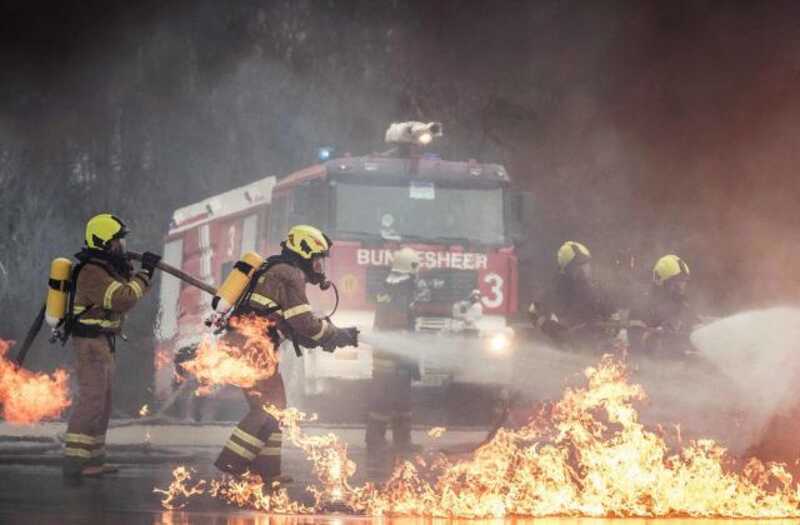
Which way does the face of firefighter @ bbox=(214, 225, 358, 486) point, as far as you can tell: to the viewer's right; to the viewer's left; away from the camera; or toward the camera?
to the viewer's right

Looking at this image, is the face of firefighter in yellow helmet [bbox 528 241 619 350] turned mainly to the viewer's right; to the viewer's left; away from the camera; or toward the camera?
to the viewer's right

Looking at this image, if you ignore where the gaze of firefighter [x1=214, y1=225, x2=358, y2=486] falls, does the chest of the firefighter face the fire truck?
no

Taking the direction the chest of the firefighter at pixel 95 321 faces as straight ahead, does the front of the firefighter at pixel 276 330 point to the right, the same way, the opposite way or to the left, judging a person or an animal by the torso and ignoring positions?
the same way

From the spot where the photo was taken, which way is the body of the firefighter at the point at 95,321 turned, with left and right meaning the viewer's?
facing to the right of the viewer

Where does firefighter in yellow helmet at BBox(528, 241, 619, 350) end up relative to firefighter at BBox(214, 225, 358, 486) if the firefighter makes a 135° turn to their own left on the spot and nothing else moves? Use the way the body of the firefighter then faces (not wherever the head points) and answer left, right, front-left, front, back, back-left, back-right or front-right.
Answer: right

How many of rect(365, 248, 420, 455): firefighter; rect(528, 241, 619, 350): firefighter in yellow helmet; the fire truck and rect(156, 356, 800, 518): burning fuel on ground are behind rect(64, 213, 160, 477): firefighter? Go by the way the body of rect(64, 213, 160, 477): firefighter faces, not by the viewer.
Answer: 0

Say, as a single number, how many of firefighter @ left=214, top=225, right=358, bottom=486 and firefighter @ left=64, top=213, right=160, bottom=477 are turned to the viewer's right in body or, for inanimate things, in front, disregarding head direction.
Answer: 2

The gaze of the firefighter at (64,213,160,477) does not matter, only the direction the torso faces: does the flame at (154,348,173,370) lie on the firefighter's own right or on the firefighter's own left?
on the firefighter's own left

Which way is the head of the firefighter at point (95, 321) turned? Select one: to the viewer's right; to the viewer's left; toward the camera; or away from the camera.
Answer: to the viewer's right

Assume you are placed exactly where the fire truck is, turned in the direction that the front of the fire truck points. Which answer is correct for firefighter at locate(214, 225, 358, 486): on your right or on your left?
on your right

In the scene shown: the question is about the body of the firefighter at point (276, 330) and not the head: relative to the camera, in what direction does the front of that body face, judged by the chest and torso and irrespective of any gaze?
to the viewer's right

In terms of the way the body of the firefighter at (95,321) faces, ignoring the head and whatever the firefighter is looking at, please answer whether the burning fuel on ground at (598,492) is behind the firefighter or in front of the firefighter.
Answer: in front

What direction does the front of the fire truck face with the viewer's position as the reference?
facing the viewer and to the right of the viewer
